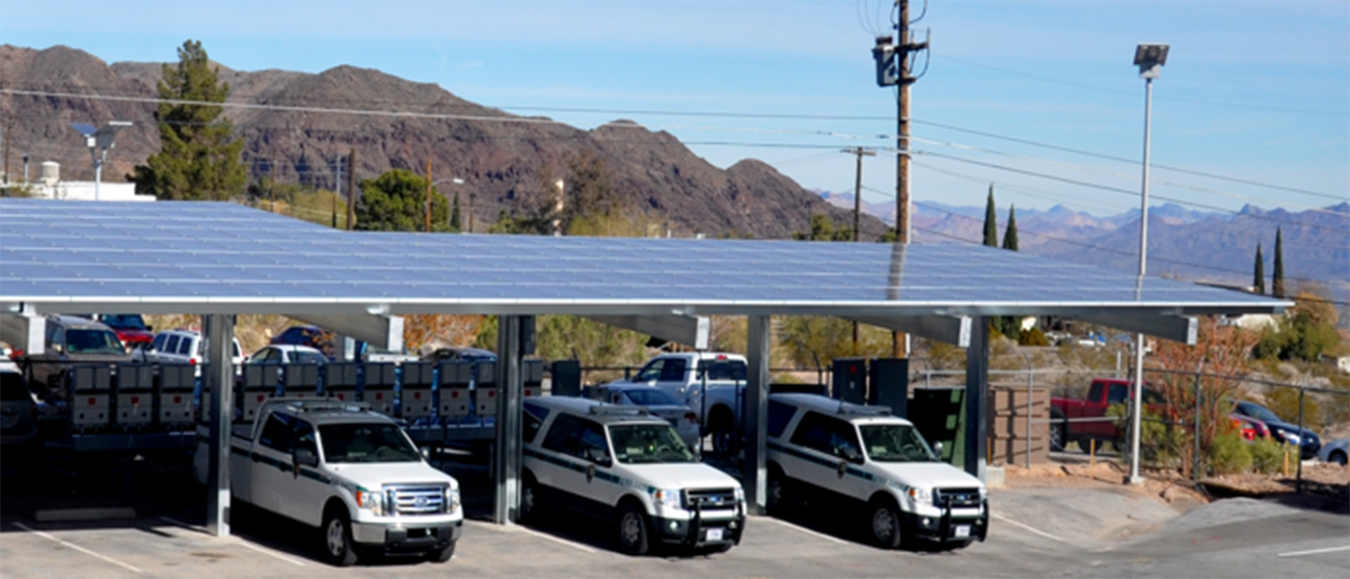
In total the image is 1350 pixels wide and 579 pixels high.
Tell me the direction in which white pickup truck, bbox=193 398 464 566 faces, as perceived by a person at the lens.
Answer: facing the viewer and to the right of the viewer

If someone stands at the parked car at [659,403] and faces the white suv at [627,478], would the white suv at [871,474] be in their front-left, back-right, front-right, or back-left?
front-left

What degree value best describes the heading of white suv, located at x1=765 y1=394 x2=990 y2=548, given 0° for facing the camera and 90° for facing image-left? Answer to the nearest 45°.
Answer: approximately 315°

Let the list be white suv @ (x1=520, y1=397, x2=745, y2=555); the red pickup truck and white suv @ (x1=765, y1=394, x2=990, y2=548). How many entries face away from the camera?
0

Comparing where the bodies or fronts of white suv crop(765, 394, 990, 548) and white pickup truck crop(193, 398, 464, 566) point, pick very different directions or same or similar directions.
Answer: same or similar directions

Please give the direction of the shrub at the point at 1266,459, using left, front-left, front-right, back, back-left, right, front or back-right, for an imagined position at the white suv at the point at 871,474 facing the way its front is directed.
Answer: left

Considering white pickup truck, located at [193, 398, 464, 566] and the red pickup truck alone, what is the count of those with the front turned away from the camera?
0

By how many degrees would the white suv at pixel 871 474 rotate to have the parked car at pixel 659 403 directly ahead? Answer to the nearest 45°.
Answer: approximately 180°

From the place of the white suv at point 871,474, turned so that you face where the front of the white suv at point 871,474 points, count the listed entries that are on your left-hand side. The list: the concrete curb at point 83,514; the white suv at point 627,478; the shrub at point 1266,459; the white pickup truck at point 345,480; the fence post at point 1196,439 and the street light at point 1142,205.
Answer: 3

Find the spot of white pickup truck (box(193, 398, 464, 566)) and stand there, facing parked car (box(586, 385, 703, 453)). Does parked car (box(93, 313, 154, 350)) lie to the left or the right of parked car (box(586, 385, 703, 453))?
left

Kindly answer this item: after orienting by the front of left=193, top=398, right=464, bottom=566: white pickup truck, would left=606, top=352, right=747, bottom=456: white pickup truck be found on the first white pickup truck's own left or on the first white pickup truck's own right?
on the first white pickup truck's own left

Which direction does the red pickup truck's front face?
to the viewer's right
